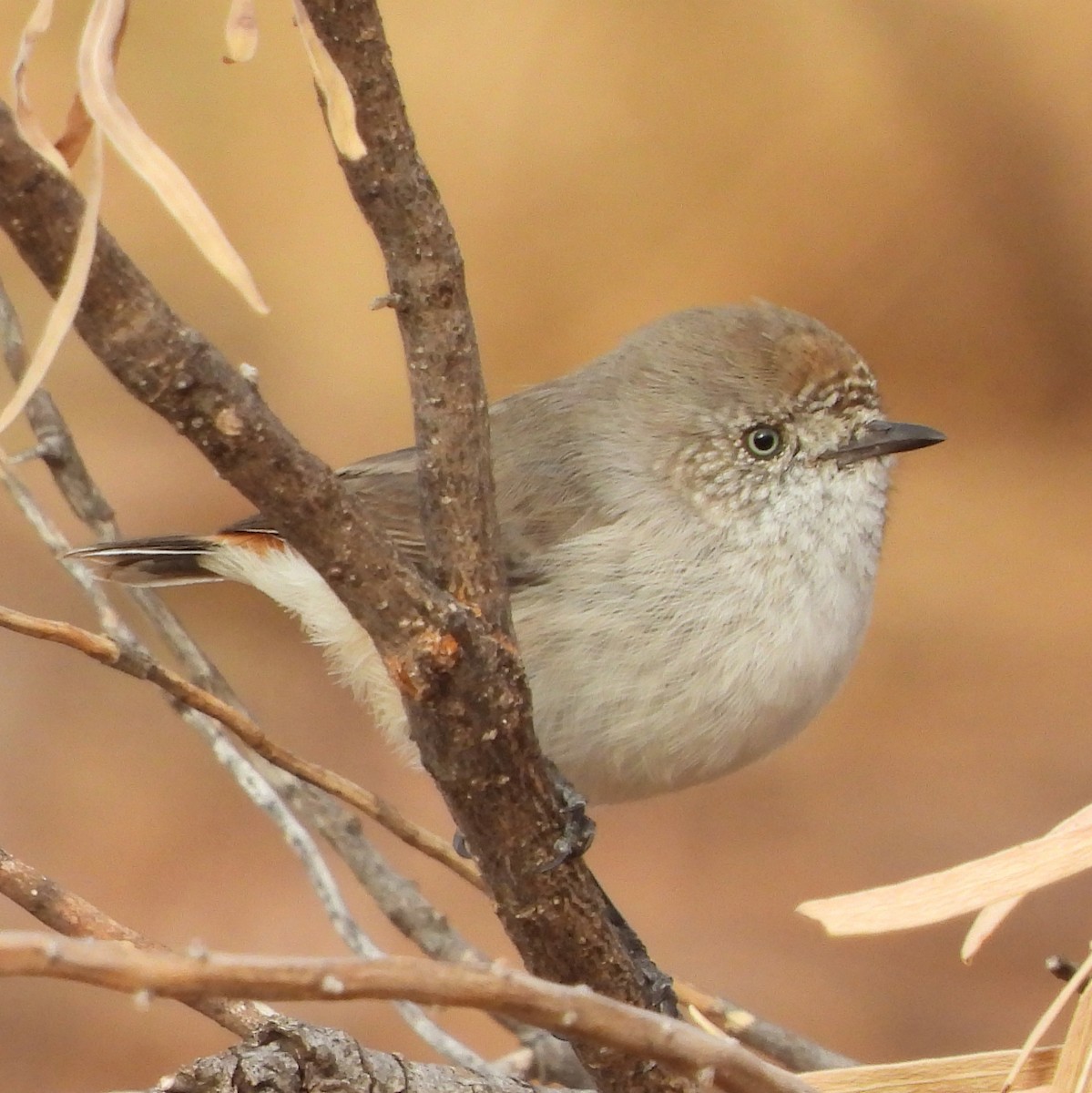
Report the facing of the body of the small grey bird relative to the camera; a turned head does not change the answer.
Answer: to the viewer's right
